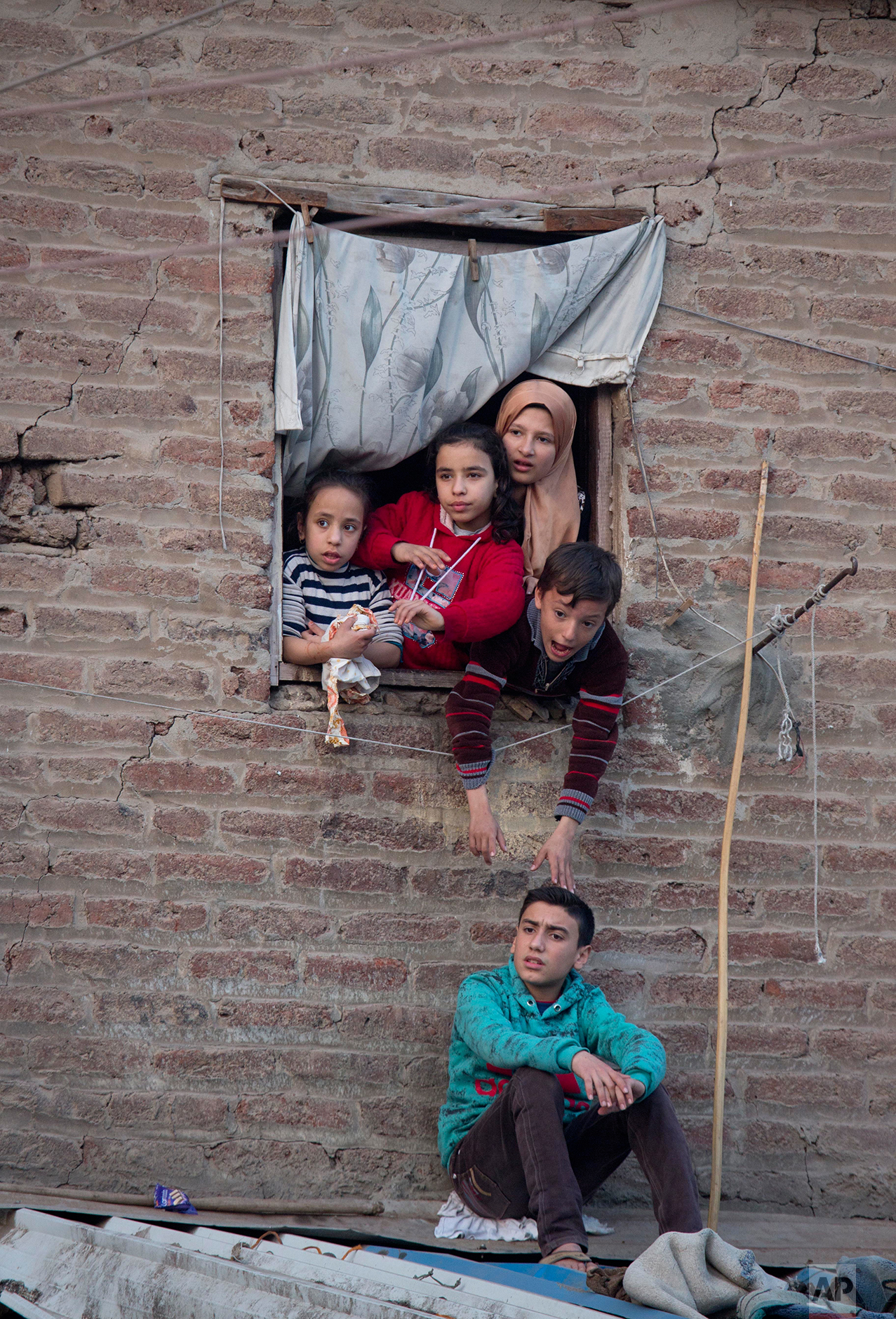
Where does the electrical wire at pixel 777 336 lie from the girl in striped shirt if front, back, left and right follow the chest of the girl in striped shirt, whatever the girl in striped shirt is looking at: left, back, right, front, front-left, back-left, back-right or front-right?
left

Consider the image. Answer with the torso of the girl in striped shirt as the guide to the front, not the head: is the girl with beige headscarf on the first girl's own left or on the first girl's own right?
on the first girl's own left

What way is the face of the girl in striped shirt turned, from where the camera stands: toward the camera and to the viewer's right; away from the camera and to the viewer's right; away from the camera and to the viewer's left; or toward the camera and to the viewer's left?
toward the camera and to the viewer's right

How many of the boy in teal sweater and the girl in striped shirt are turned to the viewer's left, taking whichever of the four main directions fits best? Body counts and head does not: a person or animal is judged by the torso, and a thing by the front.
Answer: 0

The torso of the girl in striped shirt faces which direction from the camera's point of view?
toward the camera

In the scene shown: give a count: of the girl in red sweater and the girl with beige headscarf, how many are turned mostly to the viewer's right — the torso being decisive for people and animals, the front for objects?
0

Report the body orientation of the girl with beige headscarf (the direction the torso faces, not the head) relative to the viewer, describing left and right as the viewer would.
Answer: facing the viewer and to the left of the viewer

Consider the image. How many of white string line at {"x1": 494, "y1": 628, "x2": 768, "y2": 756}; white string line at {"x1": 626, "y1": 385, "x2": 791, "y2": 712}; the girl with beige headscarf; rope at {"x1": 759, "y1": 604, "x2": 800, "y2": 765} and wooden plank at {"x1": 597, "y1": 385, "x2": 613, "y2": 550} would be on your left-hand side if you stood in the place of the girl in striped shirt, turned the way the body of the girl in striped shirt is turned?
5

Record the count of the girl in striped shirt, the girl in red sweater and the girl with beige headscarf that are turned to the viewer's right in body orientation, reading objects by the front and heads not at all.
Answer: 0
